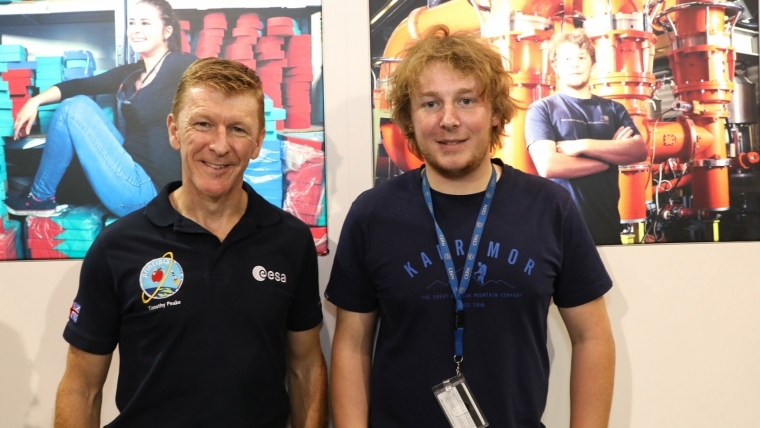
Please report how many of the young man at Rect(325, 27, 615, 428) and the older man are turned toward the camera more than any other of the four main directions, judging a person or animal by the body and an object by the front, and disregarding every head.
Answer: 2

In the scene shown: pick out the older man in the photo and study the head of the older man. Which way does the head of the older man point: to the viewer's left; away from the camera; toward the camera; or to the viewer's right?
toward the camera

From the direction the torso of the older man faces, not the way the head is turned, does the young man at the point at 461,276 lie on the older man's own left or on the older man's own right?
on the older man's own left

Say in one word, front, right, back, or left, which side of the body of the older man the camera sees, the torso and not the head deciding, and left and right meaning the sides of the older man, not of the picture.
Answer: front

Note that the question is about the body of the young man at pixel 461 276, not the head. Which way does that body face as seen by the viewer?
toward the camera

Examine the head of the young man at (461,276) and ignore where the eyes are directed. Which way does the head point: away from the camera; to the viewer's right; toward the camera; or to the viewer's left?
toward the camera

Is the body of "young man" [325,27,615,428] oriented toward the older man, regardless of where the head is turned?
no
